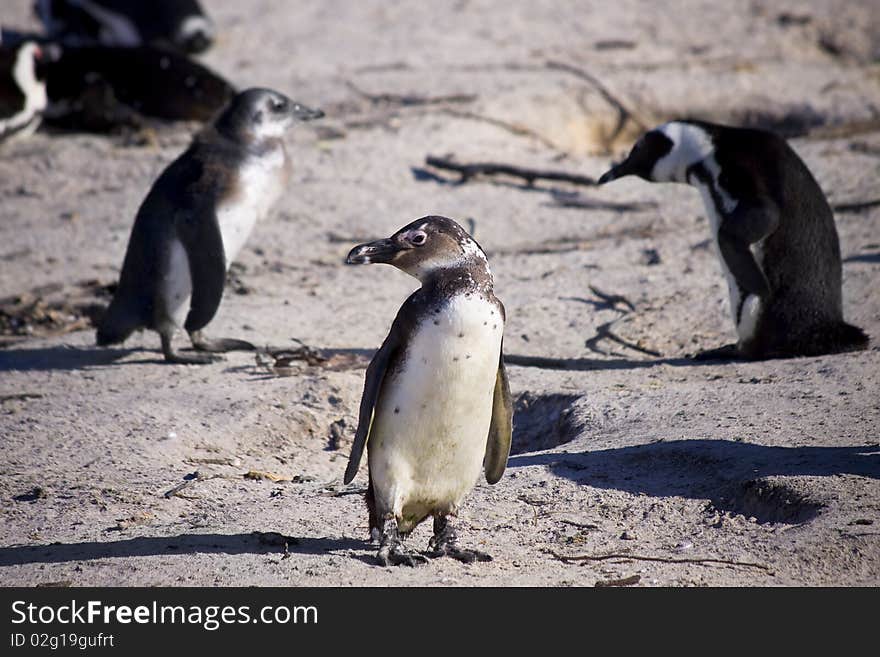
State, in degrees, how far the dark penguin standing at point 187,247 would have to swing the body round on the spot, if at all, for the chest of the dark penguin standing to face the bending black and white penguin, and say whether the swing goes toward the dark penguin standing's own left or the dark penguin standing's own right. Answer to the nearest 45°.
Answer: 0° — it already faces it

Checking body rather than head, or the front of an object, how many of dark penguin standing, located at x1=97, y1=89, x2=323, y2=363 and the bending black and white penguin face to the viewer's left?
1

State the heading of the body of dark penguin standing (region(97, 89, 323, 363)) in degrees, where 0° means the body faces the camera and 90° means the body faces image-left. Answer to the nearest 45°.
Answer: approximately 270°

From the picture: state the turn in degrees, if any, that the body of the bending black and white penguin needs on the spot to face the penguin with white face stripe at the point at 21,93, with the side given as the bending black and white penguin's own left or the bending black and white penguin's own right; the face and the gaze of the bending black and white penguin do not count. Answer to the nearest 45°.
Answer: approximately 45° to the bending black and white penguin's own right

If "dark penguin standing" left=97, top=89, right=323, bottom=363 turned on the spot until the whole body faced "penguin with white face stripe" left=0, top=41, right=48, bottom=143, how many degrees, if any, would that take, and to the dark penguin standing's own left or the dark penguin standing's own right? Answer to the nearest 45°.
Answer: approximately 90° to the dark penguin standing's own left

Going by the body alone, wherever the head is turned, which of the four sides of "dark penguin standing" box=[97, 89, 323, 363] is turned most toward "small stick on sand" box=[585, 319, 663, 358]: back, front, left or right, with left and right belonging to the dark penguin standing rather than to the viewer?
front

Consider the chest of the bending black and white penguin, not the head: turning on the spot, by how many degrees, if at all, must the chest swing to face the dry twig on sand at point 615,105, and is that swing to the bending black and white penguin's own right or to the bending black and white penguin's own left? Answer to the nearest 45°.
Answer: approximately 90° to the bending black and white penguin's own right

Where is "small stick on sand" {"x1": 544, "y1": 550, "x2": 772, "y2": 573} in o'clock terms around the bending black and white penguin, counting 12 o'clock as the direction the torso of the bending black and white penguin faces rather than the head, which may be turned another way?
The small stick on sand is roughly at 9 o'clock from the bending black and white penguin.

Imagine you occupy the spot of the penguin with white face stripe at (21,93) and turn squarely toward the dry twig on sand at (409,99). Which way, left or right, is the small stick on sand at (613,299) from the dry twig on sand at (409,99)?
right

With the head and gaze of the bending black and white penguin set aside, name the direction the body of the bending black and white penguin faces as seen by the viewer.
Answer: to the viewer's left

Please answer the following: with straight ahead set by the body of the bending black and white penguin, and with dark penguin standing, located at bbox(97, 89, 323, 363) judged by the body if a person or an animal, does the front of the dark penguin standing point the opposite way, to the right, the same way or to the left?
the opposite way
